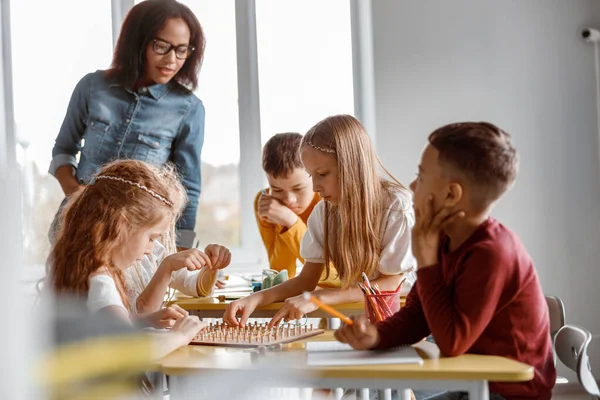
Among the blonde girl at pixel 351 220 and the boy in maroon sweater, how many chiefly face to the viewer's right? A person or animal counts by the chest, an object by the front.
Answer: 0

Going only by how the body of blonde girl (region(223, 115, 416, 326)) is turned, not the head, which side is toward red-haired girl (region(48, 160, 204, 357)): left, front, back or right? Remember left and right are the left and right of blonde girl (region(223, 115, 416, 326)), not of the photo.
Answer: front

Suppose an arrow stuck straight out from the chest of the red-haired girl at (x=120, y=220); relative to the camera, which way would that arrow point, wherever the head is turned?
to the viewer's right

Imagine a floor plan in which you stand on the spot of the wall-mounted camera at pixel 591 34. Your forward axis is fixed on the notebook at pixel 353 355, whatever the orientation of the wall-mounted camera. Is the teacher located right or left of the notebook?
right

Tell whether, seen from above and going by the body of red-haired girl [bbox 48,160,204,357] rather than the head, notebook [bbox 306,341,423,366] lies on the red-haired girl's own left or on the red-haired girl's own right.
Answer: on the red-haired girl's own right

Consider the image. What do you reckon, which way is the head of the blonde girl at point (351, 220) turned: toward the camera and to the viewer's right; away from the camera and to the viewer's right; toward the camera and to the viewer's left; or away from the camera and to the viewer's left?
toward the camera and to the viewer's left

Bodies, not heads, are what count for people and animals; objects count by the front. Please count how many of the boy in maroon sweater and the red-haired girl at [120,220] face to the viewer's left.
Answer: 1

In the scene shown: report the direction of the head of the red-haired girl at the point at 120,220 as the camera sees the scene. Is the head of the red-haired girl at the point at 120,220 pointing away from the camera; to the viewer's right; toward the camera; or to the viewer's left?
to the viewer's right

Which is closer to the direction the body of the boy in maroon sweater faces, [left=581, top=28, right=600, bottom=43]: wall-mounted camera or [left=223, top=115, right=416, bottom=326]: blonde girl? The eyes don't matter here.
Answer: the blonde girl

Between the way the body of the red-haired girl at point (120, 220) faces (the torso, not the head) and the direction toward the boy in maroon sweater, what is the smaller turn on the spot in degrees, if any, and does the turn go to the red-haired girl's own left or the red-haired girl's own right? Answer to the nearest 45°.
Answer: approximately 45° to the red-haired girl's own right

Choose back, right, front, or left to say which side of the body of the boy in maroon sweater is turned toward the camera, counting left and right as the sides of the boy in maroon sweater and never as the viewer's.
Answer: left

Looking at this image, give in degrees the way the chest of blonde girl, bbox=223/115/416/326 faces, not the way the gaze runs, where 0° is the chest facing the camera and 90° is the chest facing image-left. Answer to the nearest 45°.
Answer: approximately 45°

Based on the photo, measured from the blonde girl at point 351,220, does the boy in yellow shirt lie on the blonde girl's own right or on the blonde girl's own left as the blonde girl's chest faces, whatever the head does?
on the blonde girl's own right

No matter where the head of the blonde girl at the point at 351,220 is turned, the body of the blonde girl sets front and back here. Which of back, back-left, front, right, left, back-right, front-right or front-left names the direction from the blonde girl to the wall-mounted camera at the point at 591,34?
back
